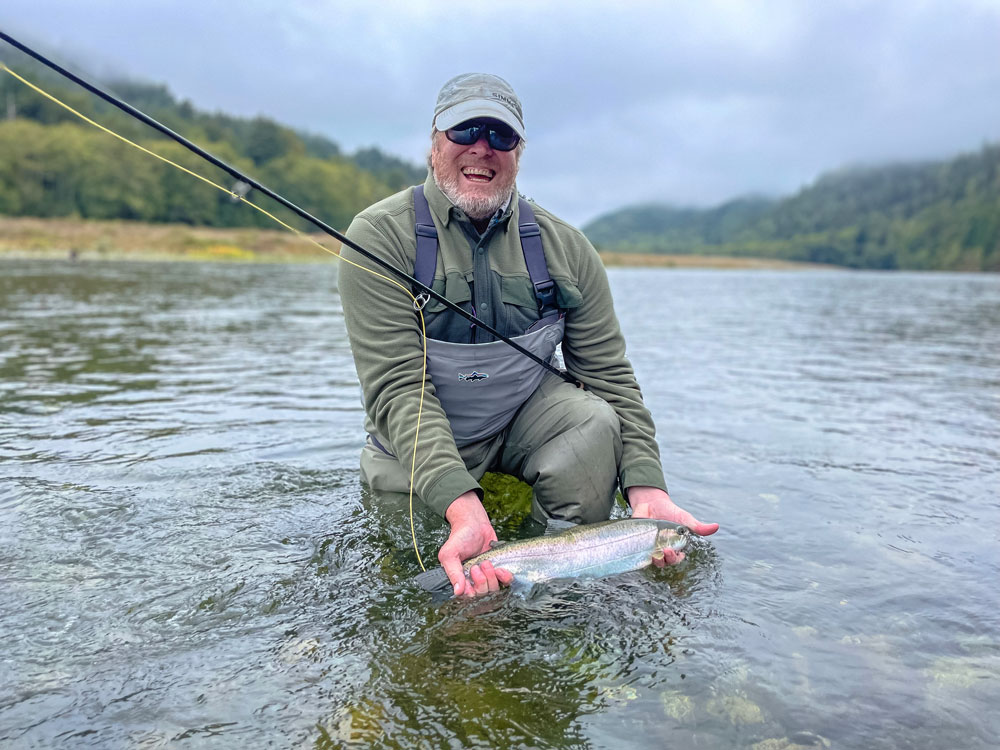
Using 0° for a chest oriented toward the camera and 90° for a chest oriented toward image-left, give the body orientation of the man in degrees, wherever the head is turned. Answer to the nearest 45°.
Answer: approximately 0°
